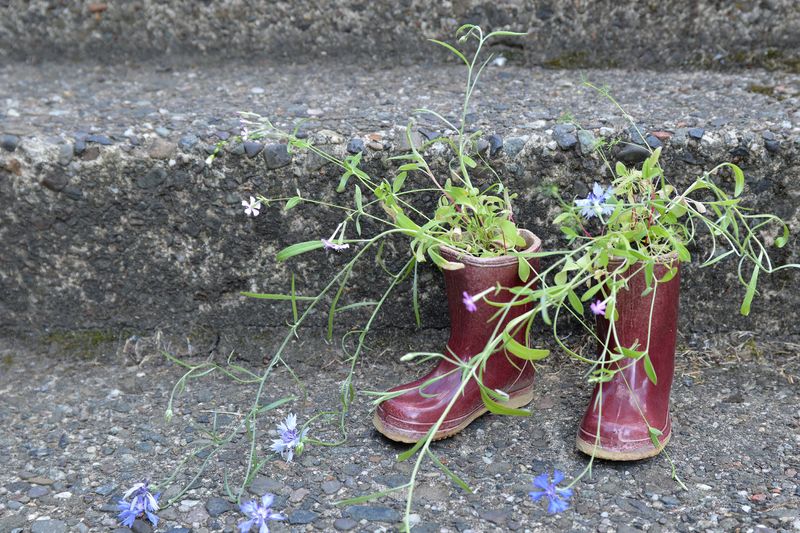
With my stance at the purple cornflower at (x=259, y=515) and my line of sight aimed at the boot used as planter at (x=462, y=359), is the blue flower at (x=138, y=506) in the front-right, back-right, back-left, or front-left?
back-left
